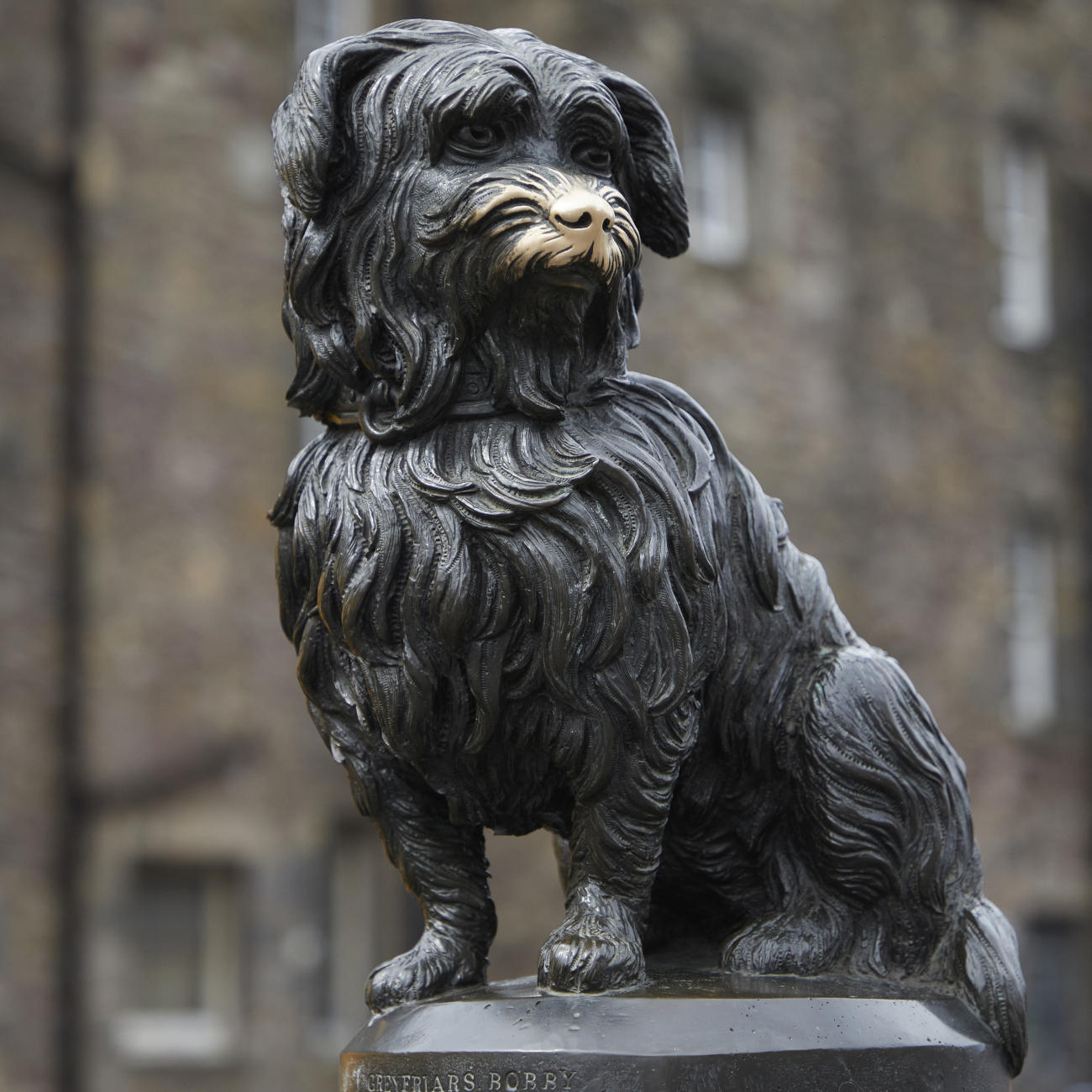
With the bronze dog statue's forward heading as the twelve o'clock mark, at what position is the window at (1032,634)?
The window is roughly at 5 o'clock from the bronze dog statue.

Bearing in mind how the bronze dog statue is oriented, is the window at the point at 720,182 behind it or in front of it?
behind

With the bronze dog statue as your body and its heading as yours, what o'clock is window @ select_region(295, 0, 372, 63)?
The window is roughly at 4 o'clock from the bronze dog statue.

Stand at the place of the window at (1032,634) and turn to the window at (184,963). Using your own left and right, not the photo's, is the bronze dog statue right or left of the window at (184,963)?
left

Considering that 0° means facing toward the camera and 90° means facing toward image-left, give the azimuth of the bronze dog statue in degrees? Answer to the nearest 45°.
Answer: approximately 45°
